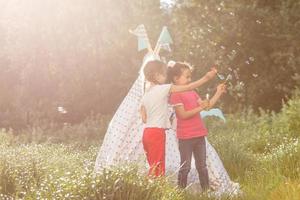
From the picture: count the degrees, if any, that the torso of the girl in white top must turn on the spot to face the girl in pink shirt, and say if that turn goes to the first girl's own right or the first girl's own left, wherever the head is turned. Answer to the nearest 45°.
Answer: approximately 45° to the first girl's own right

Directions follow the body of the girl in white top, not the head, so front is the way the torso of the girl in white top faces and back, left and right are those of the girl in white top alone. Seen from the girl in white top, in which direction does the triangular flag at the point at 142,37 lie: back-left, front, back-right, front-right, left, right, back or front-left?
front-left

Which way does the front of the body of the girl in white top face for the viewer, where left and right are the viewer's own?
facing away from the viewer and to the right of the viewer

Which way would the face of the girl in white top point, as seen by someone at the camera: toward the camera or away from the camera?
away from the camera

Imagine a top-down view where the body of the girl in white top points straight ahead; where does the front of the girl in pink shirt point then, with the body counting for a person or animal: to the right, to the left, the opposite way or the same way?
to the right

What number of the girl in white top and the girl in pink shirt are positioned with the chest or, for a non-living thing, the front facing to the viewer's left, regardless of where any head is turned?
0

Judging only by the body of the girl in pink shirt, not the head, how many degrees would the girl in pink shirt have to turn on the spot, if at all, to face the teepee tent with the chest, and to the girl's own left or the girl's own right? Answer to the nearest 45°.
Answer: approximately 180°

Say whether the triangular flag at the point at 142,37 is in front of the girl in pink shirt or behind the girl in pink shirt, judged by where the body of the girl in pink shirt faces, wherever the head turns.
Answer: behind

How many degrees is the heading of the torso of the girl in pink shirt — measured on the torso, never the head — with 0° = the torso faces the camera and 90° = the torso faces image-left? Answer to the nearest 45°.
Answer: approximately 315°
